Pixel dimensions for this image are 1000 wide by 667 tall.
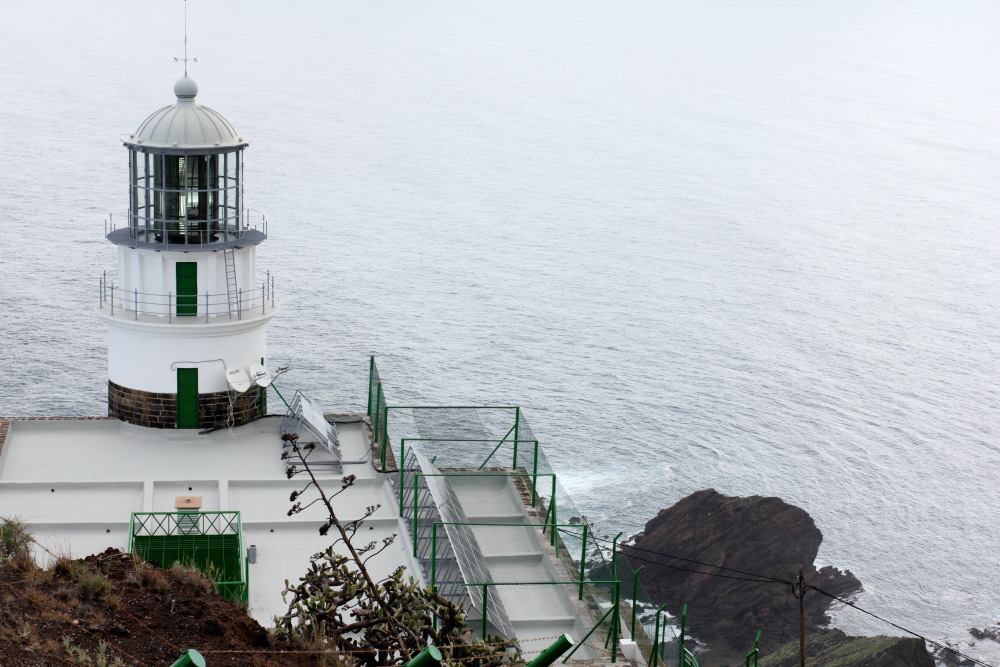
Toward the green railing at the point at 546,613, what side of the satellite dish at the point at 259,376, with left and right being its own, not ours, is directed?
front

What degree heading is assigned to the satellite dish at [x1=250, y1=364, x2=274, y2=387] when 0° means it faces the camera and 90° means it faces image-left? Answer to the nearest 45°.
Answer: approximately 315°

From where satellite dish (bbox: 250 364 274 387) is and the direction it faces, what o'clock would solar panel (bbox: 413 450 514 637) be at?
The solar panel is roughly at 1 o'clock from the satellite dish.

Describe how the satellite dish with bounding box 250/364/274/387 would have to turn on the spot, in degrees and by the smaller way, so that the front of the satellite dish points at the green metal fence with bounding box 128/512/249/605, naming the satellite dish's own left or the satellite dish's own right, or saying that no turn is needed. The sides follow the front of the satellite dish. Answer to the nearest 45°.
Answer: approximately 45° to the satellite dish's own right

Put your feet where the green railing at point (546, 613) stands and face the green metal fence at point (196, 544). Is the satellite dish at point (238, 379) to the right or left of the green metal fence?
right

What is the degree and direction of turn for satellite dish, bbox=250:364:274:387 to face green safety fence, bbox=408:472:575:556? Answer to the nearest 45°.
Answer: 0° — it already faces it

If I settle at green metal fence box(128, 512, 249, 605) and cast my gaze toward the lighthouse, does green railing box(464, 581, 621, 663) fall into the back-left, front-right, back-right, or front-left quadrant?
back-right

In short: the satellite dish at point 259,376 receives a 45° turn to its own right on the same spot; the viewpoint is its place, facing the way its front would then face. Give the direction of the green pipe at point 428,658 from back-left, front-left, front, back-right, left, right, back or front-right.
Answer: front
